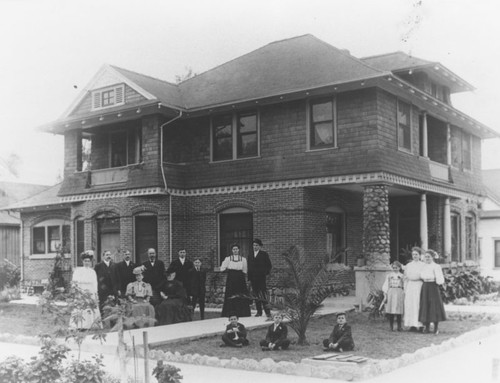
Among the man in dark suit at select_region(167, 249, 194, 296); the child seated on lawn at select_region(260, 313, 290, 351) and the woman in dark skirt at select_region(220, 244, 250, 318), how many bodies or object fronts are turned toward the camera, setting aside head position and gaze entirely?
3

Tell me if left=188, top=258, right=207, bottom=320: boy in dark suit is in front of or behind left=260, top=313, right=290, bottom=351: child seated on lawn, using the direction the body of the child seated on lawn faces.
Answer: behind

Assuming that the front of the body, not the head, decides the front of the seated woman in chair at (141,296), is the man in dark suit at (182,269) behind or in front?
behind

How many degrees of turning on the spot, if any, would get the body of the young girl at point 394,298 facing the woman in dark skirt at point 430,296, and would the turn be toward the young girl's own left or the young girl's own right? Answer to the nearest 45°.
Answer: approximately 45° to the young girl's own left

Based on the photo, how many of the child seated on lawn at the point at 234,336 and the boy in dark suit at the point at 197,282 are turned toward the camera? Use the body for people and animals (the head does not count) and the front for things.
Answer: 2

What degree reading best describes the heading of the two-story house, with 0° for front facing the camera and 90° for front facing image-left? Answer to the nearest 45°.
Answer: approximately 315°

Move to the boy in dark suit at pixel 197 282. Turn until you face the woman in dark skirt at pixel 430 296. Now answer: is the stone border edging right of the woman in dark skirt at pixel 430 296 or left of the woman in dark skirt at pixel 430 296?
right
